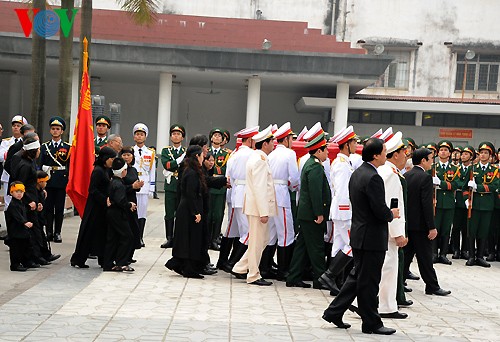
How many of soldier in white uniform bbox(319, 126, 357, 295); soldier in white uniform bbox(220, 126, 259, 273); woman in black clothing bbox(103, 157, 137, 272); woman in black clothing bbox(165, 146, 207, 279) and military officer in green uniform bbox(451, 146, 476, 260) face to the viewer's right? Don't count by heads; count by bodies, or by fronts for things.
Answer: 4

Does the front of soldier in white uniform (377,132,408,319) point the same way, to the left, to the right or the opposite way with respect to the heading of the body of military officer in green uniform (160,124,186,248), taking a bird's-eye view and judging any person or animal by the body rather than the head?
to the left

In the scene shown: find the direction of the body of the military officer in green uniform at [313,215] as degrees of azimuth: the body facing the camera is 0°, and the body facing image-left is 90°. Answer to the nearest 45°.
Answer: approximately 270°

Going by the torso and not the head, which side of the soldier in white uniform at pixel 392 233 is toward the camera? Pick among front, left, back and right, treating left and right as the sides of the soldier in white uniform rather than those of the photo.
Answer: right
